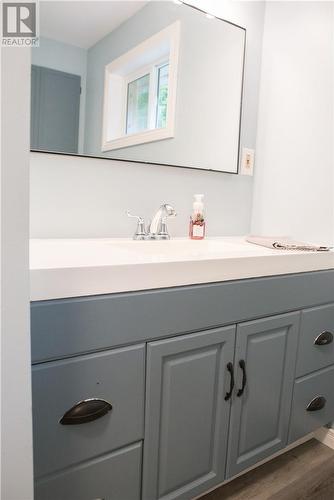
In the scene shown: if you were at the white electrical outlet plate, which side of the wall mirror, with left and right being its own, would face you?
left

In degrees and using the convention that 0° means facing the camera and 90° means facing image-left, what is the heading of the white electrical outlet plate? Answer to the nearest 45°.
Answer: approximately 315°

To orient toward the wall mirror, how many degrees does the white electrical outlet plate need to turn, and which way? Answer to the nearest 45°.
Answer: approximately 90° to its right
